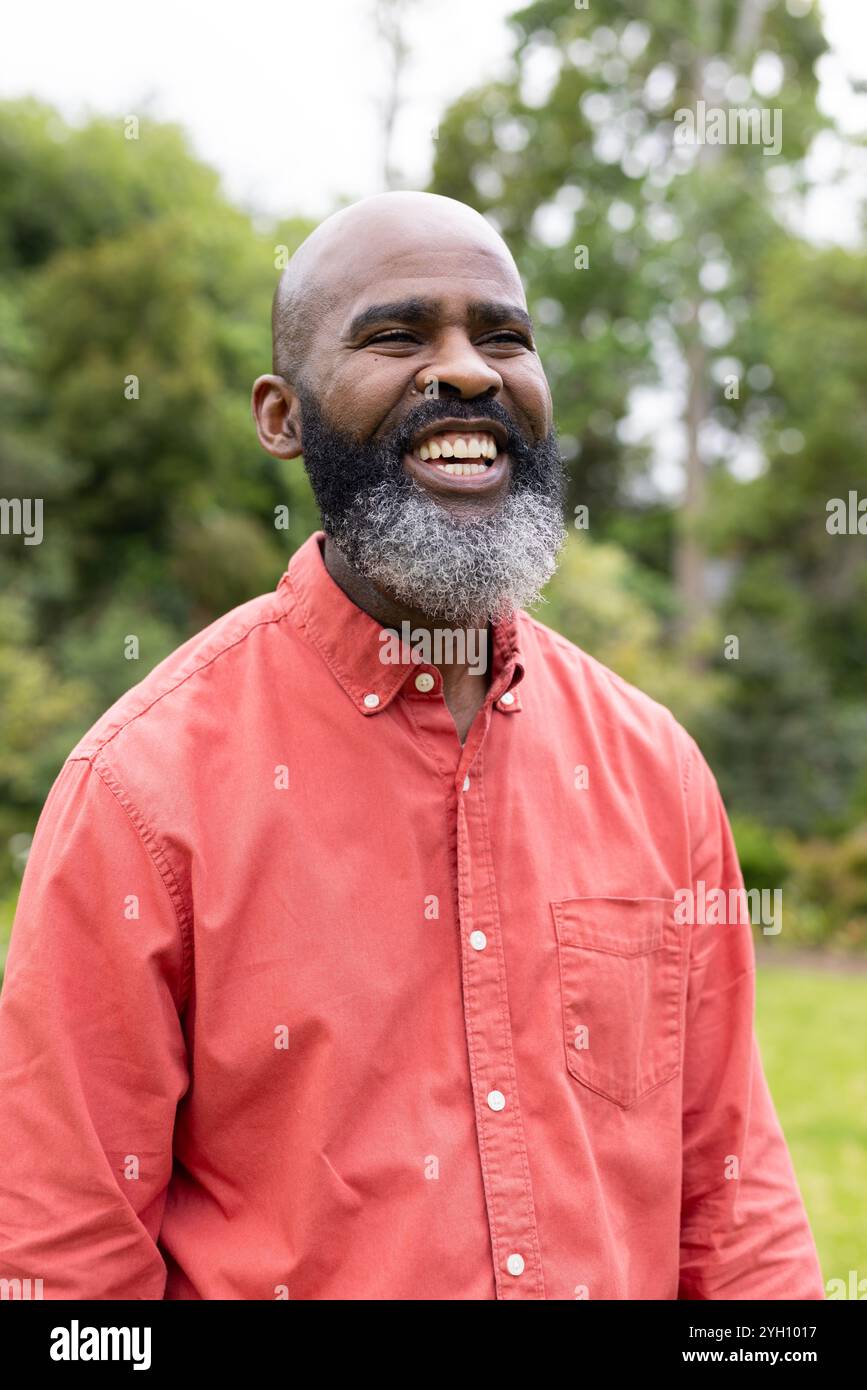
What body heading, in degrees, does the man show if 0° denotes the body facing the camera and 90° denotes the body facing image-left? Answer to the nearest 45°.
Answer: approximately 315°
